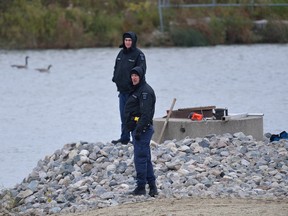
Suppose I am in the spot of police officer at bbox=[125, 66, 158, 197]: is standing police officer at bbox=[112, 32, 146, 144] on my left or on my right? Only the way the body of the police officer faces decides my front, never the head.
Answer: on my right

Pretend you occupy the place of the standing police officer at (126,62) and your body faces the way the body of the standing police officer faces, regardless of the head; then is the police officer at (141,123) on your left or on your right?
on your left

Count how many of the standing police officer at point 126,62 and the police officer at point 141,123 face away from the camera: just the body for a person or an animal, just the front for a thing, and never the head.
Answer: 0

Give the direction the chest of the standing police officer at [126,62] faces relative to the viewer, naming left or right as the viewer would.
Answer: facing the viewer and to the left of the viewer

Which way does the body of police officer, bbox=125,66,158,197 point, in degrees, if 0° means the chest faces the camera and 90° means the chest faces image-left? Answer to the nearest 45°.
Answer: approximately 45°

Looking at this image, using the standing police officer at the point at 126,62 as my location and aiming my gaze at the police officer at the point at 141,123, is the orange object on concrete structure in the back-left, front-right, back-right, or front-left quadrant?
back-left
